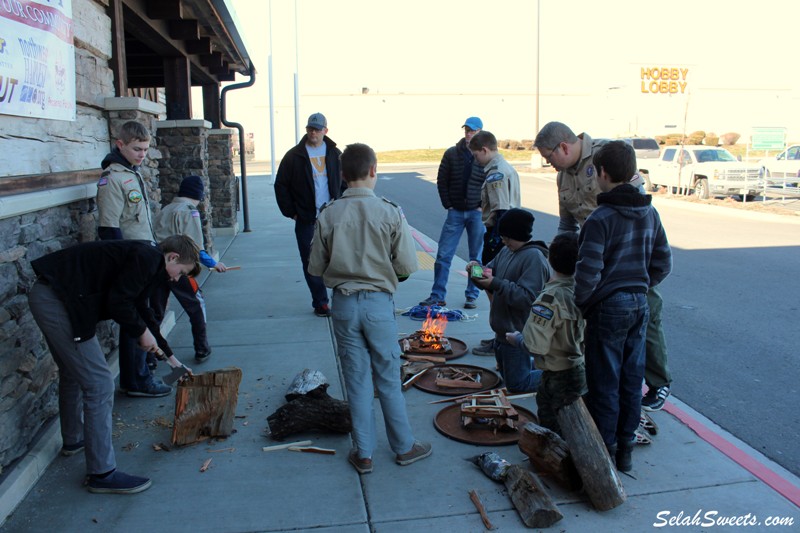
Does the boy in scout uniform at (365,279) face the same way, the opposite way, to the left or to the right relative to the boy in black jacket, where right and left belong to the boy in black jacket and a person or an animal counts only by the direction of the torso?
to the left

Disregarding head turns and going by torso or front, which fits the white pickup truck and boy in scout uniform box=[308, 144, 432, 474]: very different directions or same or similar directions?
very different directions

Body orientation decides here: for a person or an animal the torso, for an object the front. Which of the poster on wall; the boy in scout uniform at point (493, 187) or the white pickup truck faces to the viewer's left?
the boy in scout uniform

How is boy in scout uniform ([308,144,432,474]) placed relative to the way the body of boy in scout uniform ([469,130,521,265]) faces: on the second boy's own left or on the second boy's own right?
on the second boy's own left

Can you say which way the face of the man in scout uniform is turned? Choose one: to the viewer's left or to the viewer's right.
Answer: to the viewer's left

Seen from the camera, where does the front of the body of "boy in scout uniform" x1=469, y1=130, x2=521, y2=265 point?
to the viewer's left

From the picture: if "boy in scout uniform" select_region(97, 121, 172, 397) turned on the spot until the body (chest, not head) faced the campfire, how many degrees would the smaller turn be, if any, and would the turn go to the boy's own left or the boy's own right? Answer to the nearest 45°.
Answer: approximately 45° to the boy's own left

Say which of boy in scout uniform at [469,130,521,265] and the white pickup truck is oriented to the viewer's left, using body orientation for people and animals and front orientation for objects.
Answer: the boy in scout uniform

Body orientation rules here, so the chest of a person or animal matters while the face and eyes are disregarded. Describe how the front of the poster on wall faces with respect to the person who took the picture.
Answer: facing the viewer and to the right of the viewer

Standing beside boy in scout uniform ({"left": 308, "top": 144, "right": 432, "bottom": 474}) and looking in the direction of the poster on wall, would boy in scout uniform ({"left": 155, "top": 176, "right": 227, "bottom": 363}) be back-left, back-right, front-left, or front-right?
front-right

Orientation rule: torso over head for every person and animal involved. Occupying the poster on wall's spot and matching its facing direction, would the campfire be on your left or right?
on your left

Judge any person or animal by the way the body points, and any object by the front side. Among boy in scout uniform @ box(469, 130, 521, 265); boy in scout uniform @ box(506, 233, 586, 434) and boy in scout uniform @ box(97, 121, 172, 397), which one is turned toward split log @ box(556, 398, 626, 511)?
boy in scout uniform @ box(97, 121, 172, 397)

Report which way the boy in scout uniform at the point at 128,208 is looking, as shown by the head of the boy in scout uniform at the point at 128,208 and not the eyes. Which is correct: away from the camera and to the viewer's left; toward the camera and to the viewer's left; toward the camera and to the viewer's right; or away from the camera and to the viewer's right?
toward the camera and to the viewer's right

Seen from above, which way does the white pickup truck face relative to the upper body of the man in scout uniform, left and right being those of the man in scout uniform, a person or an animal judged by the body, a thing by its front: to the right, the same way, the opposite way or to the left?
to the left

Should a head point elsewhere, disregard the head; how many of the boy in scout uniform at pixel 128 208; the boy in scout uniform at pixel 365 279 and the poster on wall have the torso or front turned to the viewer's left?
0
